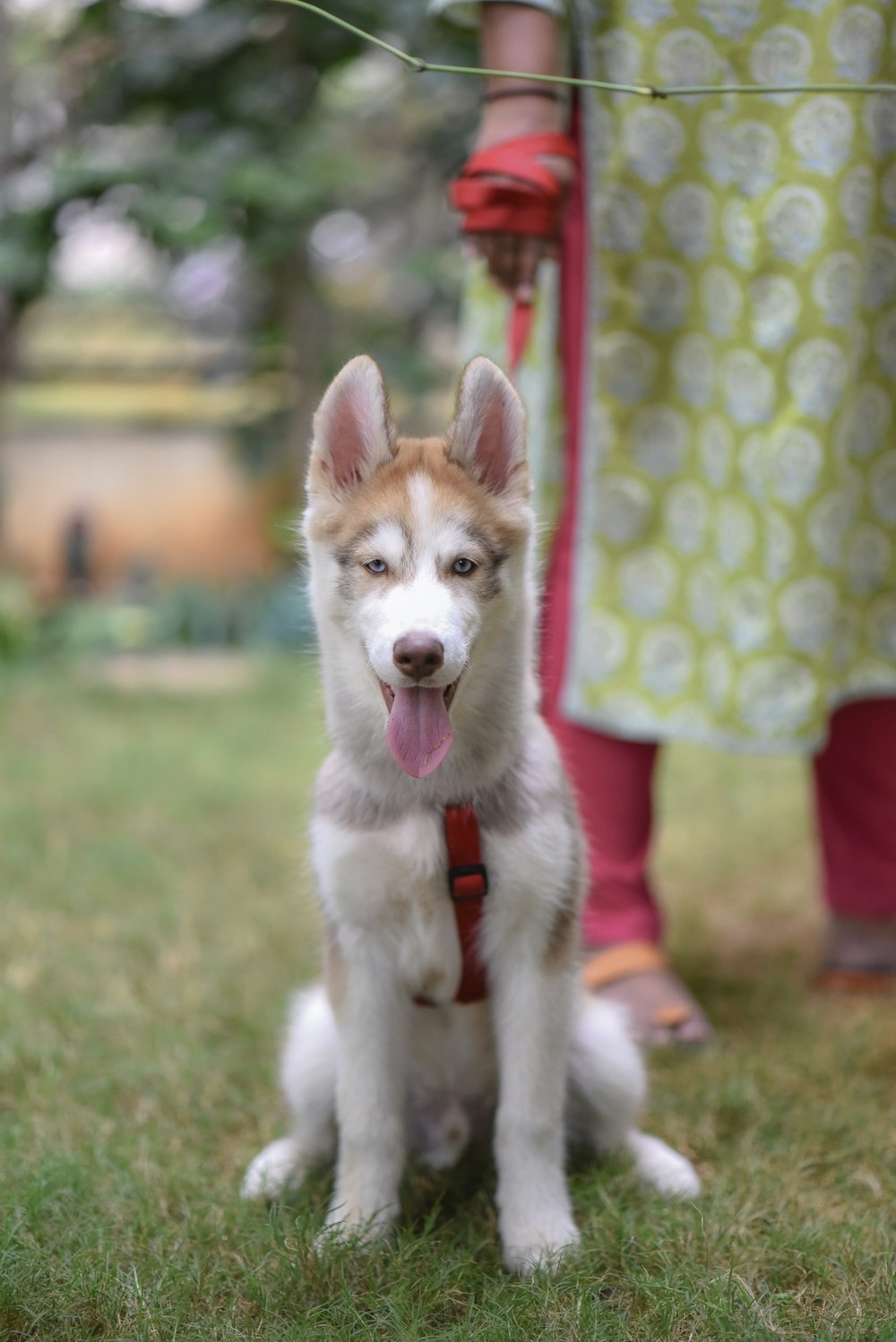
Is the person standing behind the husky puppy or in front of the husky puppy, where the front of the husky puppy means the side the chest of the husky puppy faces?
behind

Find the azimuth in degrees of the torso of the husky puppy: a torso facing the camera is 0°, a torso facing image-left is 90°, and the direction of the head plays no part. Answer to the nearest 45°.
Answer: approximately 0°
